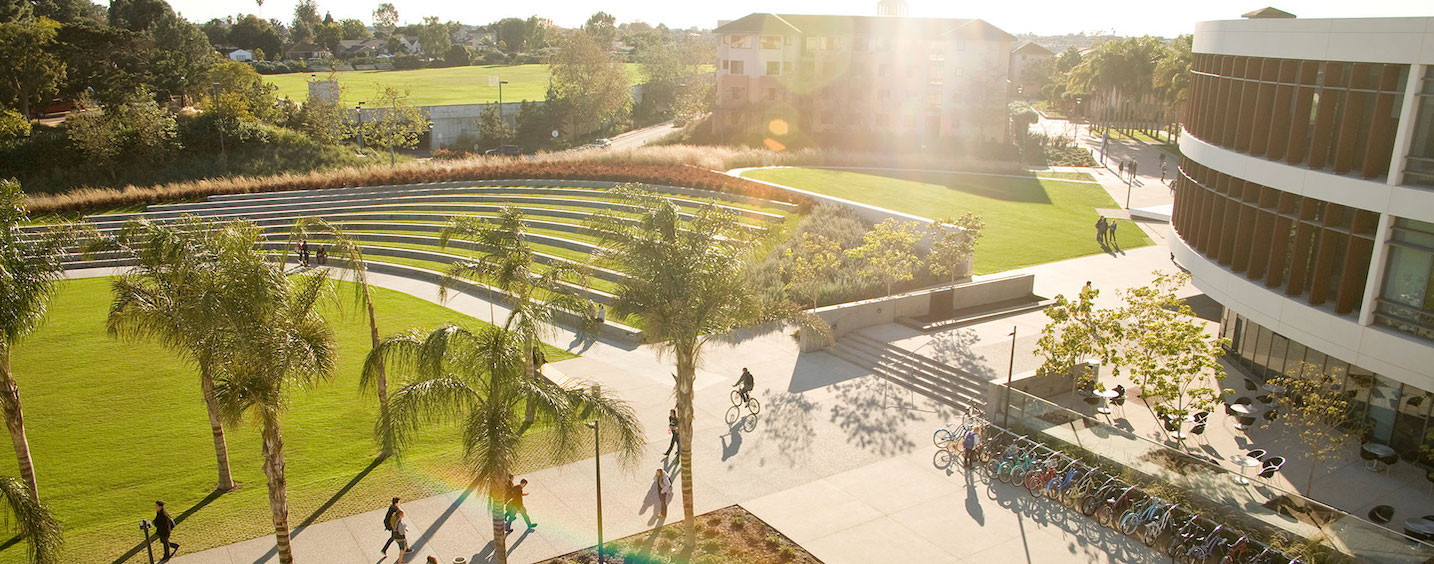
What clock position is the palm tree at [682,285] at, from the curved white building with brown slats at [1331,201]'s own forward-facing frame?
The palm tree is roughly at 12 o'clock from the curved white building with brown slats.

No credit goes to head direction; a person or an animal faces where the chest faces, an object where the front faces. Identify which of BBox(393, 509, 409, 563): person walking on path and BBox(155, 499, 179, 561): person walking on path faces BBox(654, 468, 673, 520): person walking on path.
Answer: BBox(393, 509, 409, 563): person walking on path

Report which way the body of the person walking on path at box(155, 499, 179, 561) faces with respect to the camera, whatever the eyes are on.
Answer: to the viewer's left

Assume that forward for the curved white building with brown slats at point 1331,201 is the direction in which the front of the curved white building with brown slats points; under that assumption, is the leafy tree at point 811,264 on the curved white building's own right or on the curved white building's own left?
on the curved white building's own right

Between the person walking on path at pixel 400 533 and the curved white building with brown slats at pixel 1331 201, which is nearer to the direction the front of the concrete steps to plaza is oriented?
the person walking on path

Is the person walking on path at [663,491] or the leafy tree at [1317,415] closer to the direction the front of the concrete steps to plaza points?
the person walking on path

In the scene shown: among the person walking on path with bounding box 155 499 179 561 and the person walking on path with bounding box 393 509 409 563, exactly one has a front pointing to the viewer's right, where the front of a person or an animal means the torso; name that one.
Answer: the person walking on path with bounding box 393 509 409 563
